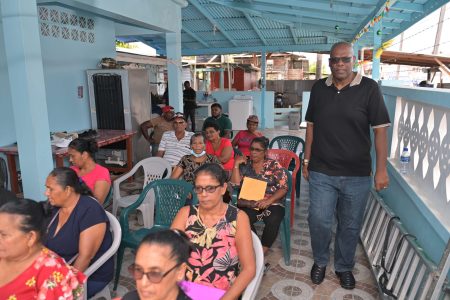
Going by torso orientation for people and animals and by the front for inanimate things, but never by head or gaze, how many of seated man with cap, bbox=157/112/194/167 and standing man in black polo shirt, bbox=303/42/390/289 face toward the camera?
2

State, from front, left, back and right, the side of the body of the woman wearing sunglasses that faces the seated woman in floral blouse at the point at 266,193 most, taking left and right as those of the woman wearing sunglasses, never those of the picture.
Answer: back

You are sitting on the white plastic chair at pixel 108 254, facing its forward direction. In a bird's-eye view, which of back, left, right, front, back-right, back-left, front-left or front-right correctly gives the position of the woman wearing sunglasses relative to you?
front-left

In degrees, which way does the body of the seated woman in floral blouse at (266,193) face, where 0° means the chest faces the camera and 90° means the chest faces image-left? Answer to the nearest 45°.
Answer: approximately 45°

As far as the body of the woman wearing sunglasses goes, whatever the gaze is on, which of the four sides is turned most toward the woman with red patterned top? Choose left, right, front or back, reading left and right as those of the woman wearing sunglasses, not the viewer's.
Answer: right

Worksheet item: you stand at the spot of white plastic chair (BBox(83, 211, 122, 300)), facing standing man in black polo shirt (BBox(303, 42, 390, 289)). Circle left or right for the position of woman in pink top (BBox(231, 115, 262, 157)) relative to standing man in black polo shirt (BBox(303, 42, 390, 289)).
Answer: left

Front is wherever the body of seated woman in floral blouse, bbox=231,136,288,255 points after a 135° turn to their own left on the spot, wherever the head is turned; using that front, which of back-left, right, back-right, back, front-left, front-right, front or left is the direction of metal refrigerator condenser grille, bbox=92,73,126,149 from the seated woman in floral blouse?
back-left

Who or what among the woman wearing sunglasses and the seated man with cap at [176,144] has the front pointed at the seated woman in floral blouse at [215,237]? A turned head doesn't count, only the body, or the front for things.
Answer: the seated man with cap

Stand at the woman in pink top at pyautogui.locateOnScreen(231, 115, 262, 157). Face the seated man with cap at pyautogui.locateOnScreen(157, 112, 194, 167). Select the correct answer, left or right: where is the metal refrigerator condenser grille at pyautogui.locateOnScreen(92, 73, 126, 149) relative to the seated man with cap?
right

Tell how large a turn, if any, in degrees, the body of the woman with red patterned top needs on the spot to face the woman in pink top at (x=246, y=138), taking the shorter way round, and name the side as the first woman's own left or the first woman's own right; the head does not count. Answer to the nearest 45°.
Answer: approximately 180°
